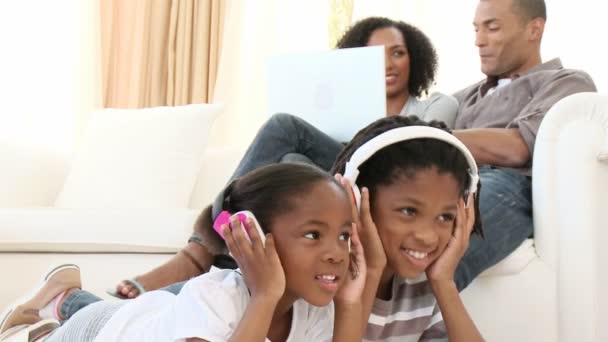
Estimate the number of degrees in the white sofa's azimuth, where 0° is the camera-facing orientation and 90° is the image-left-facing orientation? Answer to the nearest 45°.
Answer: approximately 0°

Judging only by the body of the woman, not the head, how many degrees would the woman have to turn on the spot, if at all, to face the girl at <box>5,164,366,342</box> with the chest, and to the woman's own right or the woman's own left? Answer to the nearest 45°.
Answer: approximately 45° to the woman's own left

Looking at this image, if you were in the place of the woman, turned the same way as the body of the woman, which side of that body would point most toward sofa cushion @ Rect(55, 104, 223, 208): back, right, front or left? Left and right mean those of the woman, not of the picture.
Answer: right

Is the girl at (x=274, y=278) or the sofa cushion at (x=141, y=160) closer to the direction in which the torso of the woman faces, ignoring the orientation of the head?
the girl

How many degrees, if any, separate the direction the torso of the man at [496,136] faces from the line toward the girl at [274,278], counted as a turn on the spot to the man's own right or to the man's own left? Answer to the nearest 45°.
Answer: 0° — they already face them

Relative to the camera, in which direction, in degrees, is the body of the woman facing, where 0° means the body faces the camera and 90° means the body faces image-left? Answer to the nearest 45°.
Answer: approximately 45°
